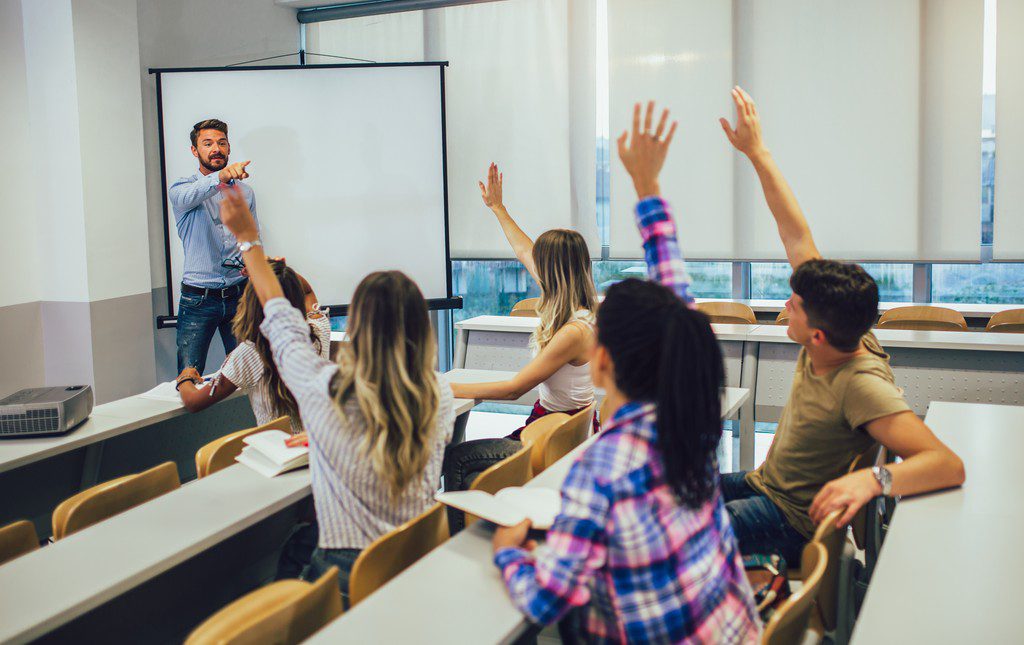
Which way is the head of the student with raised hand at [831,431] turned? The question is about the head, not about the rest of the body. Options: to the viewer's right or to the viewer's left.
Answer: to the viewer's left

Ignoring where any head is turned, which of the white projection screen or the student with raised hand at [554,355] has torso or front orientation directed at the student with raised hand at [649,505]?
the white projection screen

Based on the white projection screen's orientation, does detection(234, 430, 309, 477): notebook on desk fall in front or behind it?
in front

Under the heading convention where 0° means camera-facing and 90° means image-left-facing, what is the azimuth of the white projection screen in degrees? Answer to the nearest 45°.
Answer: approximately 0°

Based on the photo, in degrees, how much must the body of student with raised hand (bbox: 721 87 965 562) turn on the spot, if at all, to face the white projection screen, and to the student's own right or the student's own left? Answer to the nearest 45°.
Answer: approximately 45° to the student's own right

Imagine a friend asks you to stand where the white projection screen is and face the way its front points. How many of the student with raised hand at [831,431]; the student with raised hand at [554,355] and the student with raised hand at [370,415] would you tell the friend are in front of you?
3

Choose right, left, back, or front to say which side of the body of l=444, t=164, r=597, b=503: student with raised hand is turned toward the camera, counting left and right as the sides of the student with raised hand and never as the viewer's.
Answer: left

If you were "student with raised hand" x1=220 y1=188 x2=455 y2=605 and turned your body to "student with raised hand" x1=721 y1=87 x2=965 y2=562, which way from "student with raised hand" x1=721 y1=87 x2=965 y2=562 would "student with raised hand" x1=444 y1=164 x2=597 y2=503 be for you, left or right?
left

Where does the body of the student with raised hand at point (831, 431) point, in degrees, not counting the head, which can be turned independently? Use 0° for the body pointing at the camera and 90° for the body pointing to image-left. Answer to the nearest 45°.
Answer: approximately 90°

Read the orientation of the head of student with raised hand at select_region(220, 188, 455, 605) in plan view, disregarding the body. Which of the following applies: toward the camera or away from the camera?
away from the camera
